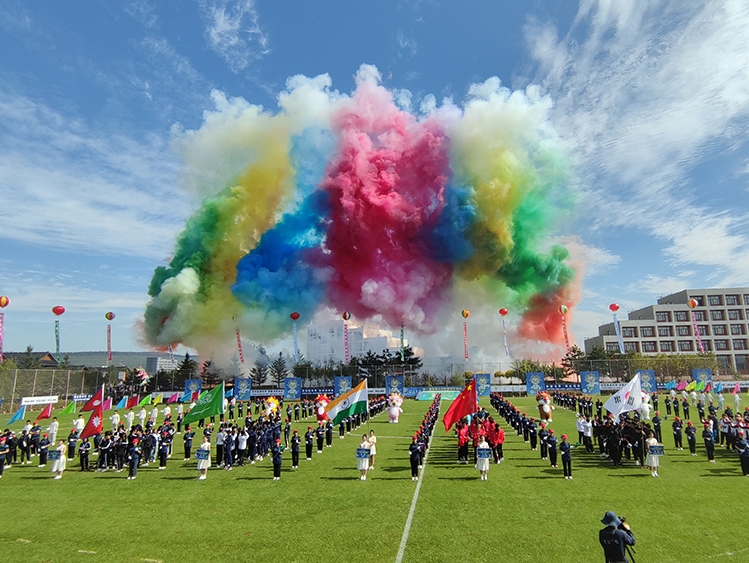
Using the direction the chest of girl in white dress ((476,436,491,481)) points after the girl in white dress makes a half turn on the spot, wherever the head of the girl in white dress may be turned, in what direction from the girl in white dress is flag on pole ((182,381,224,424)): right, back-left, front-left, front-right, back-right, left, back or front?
left

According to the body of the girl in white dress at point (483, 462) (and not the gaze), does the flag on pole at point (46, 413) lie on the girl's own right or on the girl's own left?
on the girl's own right

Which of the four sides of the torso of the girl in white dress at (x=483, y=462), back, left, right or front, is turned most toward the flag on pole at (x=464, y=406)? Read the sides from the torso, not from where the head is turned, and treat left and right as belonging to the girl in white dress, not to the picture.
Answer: back

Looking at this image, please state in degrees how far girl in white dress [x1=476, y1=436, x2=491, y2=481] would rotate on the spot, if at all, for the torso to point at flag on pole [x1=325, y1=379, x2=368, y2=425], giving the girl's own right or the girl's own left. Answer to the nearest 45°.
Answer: approximately 135° to the girl's own right

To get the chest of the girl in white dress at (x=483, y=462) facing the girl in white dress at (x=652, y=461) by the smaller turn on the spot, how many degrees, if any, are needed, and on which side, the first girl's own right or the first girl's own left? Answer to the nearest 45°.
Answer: approximately 90° to the first girl's own left

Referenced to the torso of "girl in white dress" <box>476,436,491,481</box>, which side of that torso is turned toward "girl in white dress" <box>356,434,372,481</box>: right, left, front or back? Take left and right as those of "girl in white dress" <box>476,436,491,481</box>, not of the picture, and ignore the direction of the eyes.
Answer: right

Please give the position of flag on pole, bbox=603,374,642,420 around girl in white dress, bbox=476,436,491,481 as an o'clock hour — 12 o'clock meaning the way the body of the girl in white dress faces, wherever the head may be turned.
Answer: The flag on pole is roughly at 8 o'clock from the girl in white dress.

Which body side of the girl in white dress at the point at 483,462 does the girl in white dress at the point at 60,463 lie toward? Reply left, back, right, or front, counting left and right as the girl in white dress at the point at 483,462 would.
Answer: right

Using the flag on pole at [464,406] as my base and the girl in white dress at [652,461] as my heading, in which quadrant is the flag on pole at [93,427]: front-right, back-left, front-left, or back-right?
back-right

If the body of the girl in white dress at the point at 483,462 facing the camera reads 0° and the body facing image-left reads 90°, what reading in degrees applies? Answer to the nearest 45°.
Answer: approximately 0°

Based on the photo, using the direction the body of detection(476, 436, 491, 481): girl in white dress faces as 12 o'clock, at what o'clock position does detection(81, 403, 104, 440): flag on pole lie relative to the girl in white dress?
The flag on pole is roughly at 3 o'clock from the girl in white dress.
